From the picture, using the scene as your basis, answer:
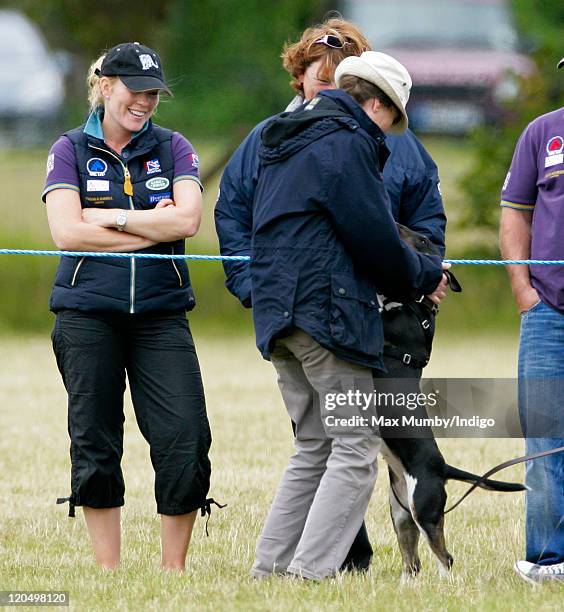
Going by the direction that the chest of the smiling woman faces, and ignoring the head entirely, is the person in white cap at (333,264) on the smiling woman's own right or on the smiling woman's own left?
on the smiling woman's own left

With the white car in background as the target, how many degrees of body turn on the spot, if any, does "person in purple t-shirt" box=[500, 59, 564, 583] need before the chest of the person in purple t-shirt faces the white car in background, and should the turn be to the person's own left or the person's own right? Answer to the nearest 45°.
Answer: approximately 135° to the person's own right

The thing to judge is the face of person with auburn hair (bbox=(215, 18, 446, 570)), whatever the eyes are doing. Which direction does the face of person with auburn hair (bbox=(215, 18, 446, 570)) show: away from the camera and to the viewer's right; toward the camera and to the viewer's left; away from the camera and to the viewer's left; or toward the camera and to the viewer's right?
toward the camera and to the viewer's right

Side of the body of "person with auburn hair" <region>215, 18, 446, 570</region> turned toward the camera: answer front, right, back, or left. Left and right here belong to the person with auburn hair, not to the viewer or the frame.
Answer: front

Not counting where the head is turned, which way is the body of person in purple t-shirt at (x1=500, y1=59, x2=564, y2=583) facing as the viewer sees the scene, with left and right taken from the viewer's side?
facing the viewer

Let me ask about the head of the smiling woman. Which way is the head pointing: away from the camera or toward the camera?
toward the camera

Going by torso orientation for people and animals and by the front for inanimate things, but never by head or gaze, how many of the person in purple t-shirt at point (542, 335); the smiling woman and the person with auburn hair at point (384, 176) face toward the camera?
3

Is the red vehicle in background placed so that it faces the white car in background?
no
